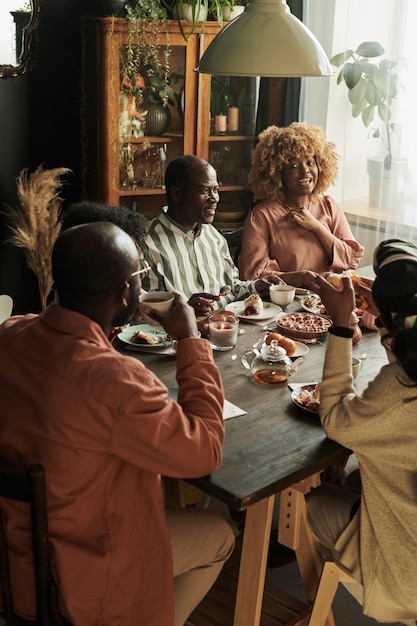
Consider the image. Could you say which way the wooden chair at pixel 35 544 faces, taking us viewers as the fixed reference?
facing away from the viewer and to the right of the viewer

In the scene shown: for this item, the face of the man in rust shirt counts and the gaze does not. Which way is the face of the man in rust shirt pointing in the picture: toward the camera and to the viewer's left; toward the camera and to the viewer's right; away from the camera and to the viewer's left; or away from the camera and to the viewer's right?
away from the camera and to the viewer's right

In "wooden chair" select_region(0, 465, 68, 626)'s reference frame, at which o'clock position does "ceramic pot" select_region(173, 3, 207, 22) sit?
The ceramic pot is roughly at 11 o'clock from the wooden chair.

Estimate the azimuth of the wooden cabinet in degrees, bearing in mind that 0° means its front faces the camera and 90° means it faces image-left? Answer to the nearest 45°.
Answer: approximately 315°

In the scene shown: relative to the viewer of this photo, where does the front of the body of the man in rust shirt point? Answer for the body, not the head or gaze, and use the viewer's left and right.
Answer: facing away from the viewer and to the right of the viewer
